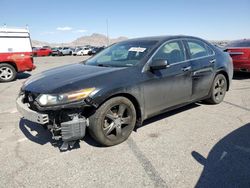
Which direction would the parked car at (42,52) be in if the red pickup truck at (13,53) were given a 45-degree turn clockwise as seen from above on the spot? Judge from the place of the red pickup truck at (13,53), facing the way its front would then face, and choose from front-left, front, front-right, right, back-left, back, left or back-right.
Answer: front-right

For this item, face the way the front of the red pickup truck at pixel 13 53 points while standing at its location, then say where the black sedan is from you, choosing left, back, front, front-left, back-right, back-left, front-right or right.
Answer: left

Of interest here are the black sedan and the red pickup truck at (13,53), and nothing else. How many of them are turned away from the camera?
0

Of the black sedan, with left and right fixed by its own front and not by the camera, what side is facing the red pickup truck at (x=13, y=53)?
right

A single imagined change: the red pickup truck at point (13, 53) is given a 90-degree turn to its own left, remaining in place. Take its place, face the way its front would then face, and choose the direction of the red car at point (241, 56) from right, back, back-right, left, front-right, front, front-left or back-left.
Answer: front-left

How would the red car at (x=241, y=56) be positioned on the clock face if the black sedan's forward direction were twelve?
The red car is roughly at 6 o'clock from the black sedan.

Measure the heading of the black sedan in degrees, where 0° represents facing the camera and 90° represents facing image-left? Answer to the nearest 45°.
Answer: approximately 45°

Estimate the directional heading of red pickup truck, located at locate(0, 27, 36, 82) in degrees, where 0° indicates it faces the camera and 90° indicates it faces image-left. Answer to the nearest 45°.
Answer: approximately 90°

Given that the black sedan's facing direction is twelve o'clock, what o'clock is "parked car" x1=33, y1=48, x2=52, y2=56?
The parked car is roughly at 4 o'clock from the black sedan.
